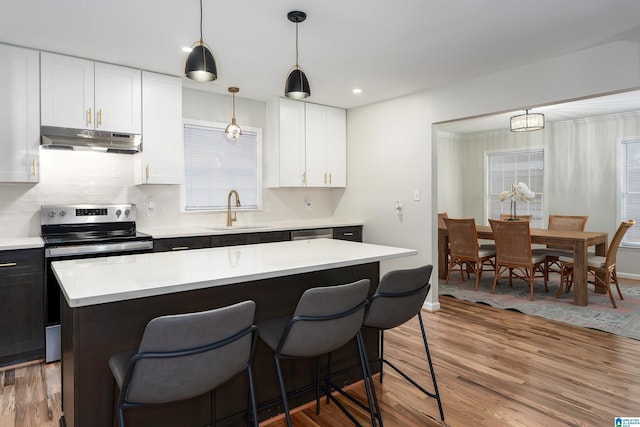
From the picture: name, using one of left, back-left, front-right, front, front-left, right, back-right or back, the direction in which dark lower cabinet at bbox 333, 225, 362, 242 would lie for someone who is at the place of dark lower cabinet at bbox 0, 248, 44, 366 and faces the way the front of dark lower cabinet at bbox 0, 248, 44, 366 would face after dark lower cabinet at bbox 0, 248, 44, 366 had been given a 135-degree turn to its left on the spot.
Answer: front-right

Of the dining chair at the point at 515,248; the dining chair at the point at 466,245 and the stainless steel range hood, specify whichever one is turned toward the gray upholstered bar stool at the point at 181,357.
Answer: the stainless steel range hood

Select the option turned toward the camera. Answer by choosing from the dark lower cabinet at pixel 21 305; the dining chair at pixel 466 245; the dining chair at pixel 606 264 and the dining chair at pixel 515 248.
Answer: the dark lower cabinet

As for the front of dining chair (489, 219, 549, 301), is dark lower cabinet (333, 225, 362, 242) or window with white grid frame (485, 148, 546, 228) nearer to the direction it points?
the window with white grid frame

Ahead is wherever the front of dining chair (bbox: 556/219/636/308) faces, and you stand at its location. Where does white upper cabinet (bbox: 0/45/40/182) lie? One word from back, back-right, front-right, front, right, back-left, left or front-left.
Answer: front-left

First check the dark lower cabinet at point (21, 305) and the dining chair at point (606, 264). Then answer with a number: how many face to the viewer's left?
1

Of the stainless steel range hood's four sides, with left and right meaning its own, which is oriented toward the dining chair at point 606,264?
left

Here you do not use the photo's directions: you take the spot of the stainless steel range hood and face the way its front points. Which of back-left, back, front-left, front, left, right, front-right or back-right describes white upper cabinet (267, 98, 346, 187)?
left

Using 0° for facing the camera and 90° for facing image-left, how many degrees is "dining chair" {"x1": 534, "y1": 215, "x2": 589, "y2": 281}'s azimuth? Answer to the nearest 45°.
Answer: approximately 45°

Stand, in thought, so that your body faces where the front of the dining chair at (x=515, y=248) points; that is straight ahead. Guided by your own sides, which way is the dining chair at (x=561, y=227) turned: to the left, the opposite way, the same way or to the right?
the opposite way

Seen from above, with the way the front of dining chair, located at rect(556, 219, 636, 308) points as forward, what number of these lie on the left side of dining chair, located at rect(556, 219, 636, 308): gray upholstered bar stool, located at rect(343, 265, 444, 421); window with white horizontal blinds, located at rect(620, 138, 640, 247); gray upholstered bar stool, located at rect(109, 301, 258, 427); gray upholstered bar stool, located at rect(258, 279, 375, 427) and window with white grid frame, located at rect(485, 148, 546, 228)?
3
